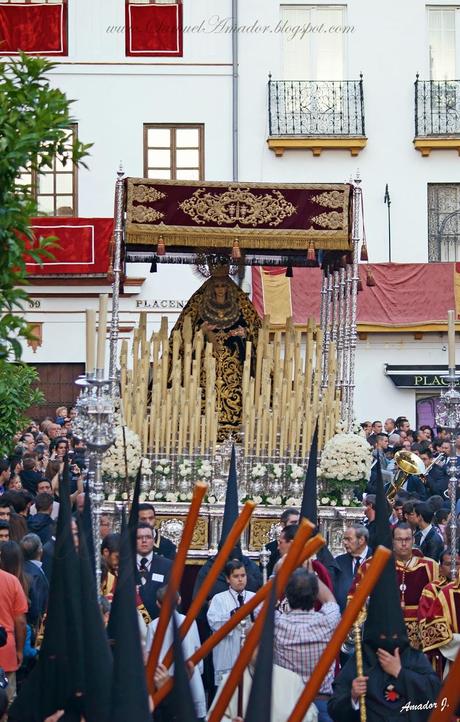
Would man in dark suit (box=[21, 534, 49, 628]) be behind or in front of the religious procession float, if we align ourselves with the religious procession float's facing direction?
in front

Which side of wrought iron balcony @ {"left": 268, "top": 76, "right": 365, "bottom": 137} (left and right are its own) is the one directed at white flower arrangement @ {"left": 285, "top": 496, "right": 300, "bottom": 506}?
front

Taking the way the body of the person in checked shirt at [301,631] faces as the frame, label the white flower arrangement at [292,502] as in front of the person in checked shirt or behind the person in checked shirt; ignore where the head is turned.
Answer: in front

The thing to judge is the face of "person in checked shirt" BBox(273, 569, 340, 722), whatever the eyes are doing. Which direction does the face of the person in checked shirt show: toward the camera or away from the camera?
away from the camera

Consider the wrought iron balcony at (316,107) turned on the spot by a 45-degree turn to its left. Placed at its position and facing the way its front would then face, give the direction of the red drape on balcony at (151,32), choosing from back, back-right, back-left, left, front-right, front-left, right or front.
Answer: back-right

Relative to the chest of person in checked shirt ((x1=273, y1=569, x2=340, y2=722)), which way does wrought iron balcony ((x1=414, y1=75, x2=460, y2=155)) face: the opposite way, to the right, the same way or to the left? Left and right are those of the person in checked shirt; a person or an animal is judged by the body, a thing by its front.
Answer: the opposite way

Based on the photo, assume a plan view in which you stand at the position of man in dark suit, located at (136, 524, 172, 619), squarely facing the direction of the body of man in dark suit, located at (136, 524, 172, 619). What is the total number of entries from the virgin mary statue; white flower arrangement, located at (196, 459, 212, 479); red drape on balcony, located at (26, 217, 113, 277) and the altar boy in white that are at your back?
3

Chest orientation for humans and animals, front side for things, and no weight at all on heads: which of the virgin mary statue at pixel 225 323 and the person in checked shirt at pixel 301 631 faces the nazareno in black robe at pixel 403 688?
the virgin mary statue

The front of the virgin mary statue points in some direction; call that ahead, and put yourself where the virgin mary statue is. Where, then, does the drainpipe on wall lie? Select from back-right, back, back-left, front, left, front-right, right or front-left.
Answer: back

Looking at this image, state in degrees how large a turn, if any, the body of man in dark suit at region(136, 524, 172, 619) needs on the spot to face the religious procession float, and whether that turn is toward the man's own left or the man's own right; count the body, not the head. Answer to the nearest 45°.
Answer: approximately 180°

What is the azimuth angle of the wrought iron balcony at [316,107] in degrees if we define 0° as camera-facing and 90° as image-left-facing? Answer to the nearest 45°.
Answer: approximately 0°
